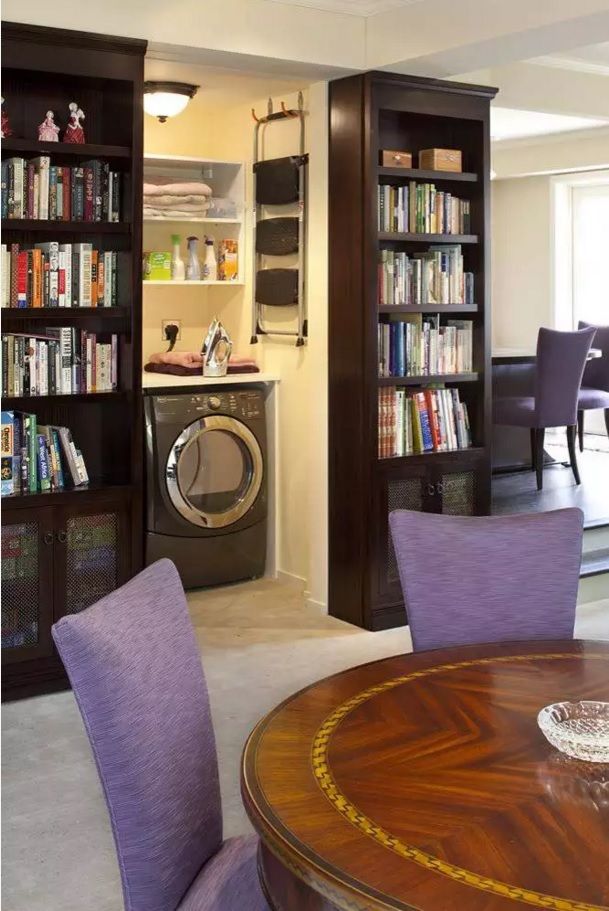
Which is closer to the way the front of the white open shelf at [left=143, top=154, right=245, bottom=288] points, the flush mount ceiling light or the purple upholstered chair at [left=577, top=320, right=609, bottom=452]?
the flush mount ceiling light

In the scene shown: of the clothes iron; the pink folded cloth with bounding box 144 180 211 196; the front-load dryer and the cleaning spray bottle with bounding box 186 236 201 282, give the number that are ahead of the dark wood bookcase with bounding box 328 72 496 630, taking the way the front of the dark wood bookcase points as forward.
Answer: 0

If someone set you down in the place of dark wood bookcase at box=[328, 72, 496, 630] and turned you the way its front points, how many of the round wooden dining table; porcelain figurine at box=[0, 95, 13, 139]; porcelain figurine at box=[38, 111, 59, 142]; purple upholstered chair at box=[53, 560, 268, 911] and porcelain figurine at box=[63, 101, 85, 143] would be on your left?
0

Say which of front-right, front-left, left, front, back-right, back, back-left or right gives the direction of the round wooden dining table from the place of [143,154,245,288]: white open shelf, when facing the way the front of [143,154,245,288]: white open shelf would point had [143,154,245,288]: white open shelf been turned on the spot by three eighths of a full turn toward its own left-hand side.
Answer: back-right

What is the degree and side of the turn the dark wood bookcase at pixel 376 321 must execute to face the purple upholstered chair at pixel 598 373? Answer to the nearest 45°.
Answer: approximately 135° to its left

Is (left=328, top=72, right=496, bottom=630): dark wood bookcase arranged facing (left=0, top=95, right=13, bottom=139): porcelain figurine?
no

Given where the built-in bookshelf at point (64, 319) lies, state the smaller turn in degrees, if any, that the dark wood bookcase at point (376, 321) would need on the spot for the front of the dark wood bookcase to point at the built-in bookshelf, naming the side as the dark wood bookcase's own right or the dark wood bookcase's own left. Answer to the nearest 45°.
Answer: approximately 90° to the dark wood bookcase's own right

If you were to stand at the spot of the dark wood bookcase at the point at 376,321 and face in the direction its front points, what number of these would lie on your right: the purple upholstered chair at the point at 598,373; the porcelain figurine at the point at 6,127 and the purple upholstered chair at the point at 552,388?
1

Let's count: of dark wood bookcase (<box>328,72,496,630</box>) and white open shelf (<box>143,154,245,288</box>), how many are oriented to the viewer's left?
0

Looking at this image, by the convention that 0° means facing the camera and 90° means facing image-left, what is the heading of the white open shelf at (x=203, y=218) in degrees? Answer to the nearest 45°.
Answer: approximately 0°

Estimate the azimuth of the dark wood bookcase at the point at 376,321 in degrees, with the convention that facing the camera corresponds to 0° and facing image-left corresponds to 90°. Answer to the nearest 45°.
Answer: approximately 315°

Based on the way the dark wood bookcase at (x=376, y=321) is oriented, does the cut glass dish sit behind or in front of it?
in front
